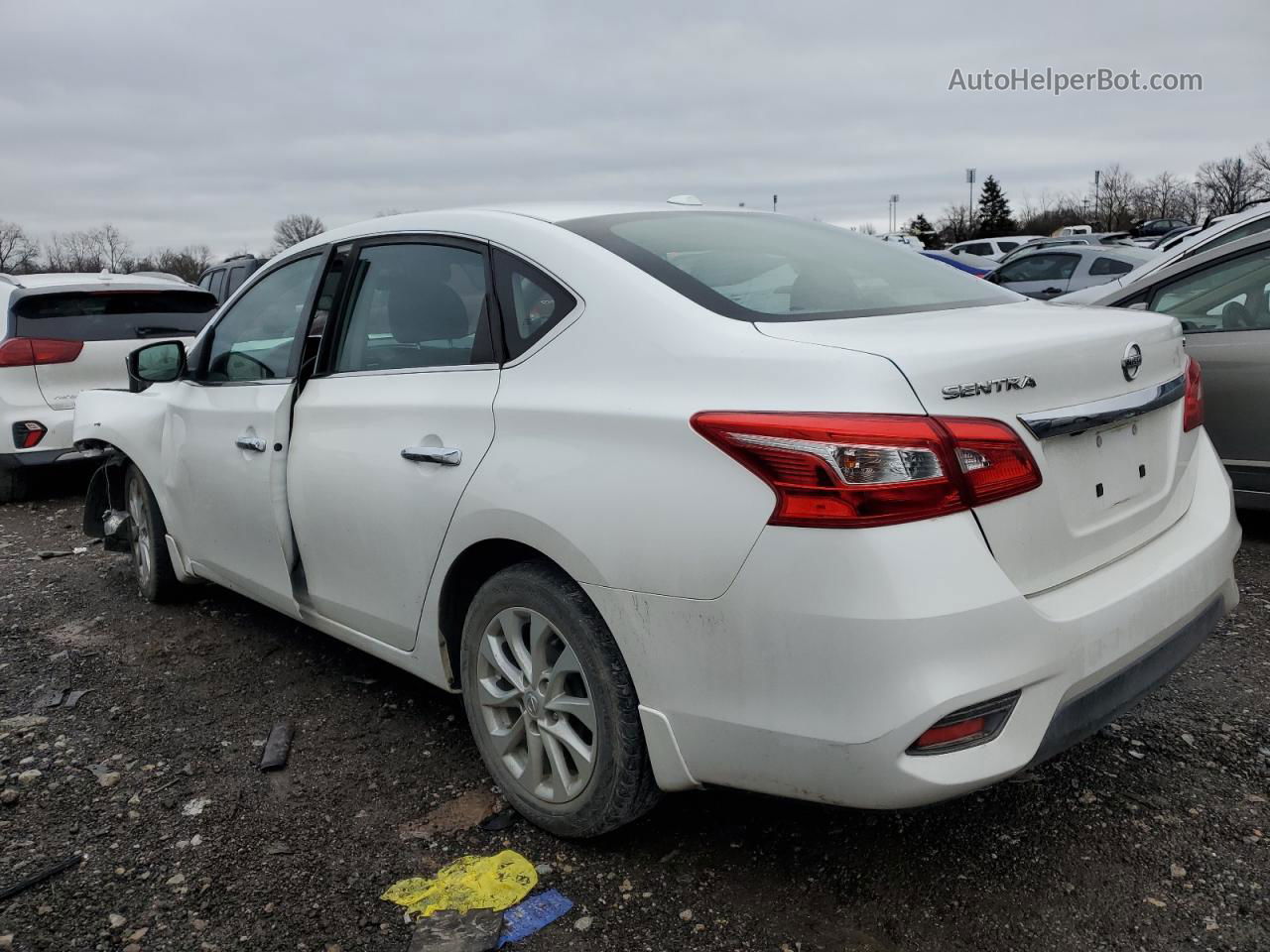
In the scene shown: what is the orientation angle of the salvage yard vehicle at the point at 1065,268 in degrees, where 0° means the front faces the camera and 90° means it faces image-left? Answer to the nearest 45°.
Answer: approximately 90°

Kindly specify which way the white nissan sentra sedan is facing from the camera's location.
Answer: facing away from the viewer and to the left of the viewer

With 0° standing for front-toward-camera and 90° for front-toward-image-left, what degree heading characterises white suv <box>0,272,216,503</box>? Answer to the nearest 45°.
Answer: approximately 135°

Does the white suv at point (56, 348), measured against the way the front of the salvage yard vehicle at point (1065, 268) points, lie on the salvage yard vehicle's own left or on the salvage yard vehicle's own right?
on the salvage yard vehicle's own left

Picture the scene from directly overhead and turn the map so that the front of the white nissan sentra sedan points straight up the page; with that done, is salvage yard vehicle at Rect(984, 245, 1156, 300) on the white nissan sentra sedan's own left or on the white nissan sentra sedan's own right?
on the white nissan sentra sedan's own right

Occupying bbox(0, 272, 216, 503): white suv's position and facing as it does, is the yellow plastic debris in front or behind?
behind
